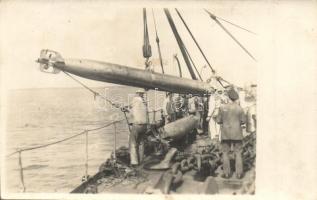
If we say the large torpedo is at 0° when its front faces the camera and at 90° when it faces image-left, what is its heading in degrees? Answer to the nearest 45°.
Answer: approximately 270°

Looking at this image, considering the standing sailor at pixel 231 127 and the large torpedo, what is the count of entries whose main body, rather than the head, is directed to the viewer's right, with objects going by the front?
1

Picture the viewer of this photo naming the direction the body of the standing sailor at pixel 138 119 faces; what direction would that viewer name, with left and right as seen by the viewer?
facing away from the viewer and to the right of the viewer

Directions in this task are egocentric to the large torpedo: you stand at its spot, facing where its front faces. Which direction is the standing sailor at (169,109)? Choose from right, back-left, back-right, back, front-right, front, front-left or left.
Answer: front-left
